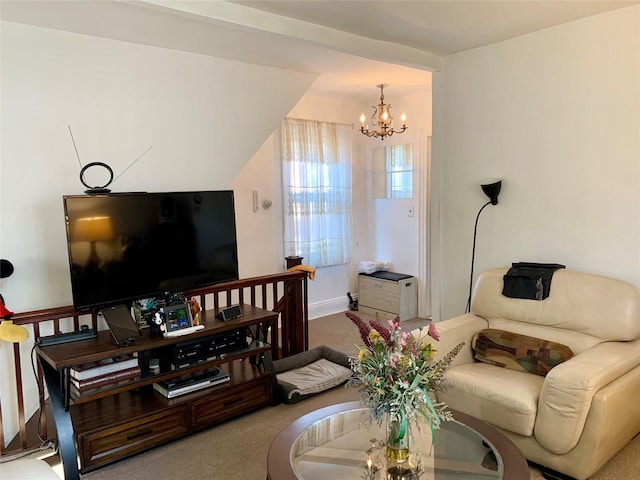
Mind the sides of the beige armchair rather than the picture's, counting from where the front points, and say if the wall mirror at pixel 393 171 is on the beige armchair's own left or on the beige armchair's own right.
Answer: on the beige armchair's own right

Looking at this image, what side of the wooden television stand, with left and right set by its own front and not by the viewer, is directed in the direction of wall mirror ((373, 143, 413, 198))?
left

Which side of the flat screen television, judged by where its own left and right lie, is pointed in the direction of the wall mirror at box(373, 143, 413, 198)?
left

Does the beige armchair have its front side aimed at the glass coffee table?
yes

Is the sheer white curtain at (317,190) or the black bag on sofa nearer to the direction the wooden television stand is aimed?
the black bag on sofa

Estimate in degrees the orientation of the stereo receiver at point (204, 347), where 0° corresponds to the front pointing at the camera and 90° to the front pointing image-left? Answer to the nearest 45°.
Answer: approximately 315°

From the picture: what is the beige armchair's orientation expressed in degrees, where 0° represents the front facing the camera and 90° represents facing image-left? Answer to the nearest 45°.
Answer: approximately 45°
